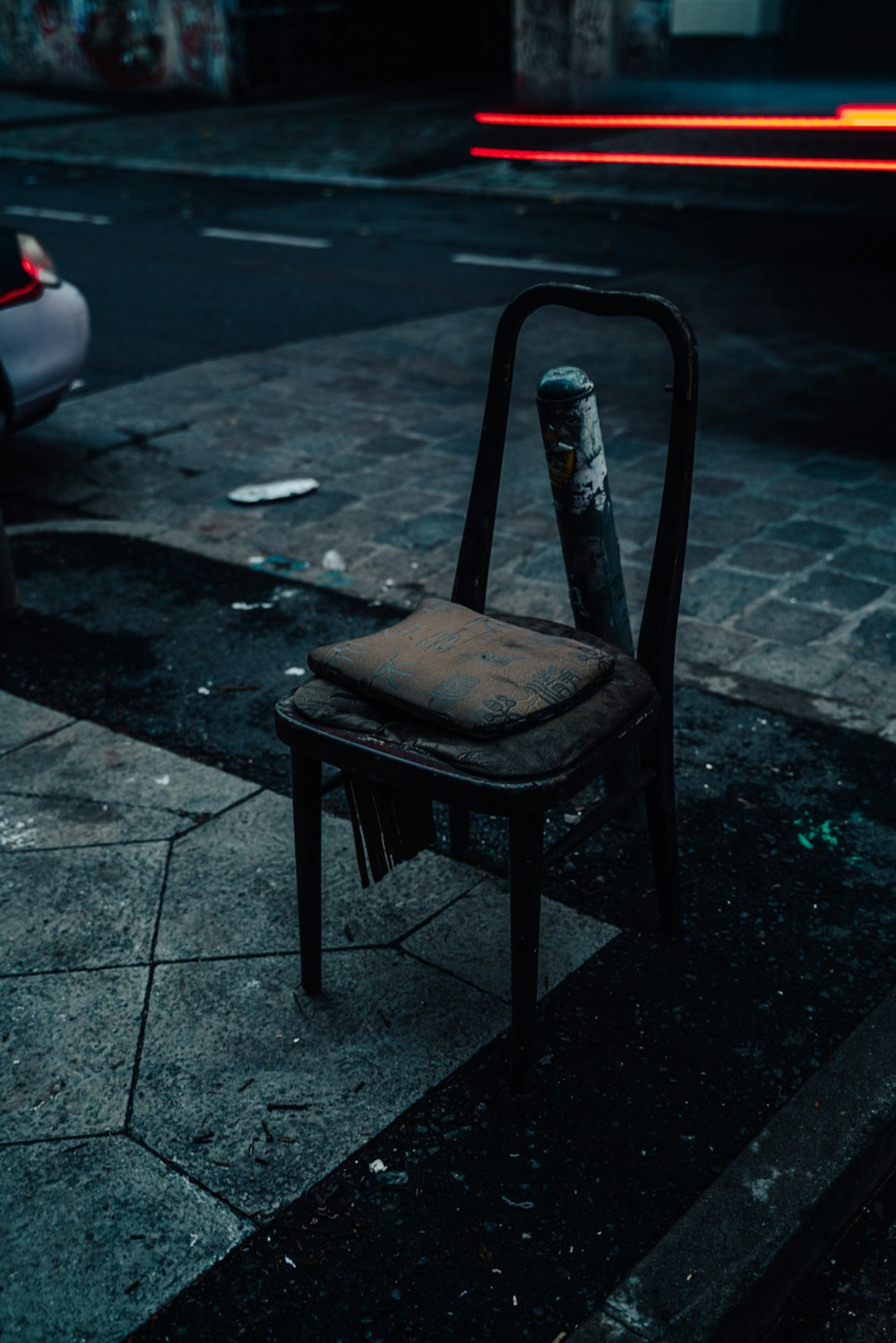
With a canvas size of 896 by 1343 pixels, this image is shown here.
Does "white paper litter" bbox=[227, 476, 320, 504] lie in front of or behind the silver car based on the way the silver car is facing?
behind

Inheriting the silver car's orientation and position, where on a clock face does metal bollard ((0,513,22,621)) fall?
The metal bollard is roughly at 9 o'clock from the silver car.

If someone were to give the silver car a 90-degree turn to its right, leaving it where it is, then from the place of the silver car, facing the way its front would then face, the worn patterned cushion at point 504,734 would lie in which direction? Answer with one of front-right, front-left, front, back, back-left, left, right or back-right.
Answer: back

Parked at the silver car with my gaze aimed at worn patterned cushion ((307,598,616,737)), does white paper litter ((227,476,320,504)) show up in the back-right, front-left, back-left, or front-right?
front-left

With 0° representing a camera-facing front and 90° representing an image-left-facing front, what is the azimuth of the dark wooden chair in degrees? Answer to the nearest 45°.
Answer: approximately 45°

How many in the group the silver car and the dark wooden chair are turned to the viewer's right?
0

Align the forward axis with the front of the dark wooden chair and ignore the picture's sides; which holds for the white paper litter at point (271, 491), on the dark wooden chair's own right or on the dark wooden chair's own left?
on the dark wooden chair's own right

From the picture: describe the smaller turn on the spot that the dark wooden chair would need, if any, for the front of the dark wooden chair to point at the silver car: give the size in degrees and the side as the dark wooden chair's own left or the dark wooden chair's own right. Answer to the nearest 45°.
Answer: approximately 90° to the dark wooden chair's own right

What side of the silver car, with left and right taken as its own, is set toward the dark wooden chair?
left

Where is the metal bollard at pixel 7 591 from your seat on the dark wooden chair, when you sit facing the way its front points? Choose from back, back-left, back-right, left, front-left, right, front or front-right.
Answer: right

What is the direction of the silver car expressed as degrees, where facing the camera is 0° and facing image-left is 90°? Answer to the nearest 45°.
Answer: approximately 90°
